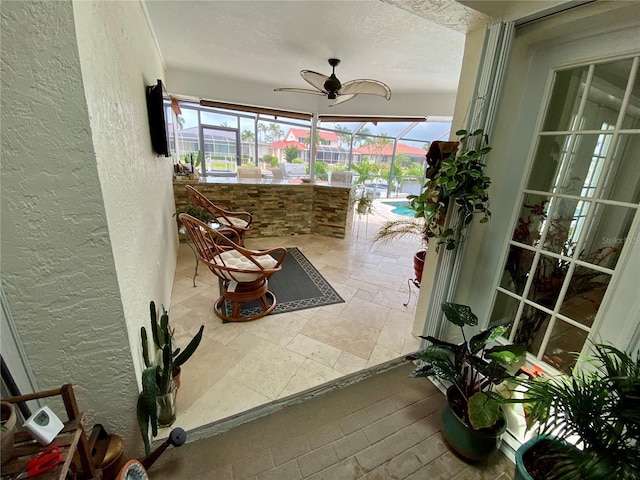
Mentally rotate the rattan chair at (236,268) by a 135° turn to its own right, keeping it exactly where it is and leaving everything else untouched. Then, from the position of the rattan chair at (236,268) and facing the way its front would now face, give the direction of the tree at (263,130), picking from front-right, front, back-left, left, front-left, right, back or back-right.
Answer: back-right

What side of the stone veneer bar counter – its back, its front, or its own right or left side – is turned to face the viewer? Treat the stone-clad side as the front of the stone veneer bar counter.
front

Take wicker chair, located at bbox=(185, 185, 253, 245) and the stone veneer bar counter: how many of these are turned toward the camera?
1

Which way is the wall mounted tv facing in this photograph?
to the viewer's right

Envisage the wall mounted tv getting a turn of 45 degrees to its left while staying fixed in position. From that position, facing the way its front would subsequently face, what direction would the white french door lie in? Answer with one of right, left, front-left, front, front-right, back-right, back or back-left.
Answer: right

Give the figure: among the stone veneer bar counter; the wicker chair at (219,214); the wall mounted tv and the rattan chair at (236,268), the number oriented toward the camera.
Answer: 1

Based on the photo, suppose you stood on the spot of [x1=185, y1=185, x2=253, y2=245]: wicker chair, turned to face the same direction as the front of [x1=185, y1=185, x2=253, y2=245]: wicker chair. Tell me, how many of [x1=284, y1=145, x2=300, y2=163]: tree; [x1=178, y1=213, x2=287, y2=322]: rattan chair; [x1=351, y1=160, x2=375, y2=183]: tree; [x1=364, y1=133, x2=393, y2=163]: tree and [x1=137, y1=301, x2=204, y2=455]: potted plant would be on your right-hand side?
2

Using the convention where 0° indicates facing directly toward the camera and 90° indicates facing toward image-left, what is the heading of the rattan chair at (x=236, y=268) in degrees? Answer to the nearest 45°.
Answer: approximately 270°

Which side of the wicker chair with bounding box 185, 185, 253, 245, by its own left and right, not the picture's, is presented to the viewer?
right

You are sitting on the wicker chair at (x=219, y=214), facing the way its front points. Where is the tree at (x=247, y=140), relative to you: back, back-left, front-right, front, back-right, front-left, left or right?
left

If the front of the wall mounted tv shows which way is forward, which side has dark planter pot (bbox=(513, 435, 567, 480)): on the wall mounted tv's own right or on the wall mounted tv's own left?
on the wall mounted tv's own right

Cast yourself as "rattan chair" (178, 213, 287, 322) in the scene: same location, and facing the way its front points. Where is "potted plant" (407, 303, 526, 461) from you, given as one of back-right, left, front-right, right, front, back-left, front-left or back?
front-right
